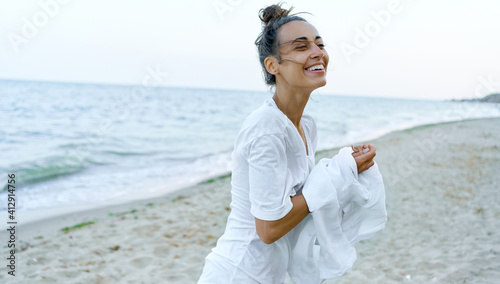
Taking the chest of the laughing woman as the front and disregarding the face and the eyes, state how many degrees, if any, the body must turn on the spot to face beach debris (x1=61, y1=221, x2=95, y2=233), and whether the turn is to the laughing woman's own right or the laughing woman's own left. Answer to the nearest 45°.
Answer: approximately 180°

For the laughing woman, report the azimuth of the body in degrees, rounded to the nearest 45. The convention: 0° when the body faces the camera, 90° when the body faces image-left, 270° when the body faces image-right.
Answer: approximately 315°
